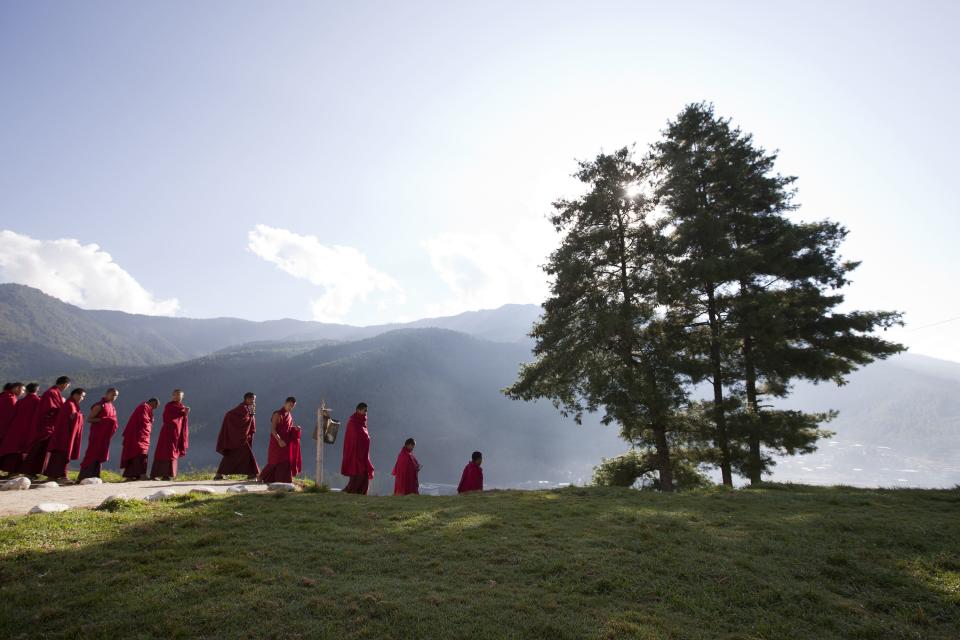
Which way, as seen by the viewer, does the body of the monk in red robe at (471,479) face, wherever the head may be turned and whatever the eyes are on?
to the viewer's right

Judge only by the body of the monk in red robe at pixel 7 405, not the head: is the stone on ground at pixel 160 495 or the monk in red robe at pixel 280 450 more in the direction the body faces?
the monk in red robe

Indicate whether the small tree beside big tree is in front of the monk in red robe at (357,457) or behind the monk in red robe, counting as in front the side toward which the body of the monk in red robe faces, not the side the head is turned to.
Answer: in front

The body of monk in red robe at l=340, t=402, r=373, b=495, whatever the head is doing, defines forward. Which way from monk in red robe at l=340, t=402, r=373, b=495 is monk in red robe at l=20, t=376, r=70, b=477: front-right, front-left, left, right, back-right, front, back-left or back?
back

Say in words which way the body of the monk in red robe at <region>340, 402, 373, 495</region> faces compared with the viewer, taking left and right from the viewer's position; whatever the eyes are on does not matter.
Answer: facing to the right of the viewer

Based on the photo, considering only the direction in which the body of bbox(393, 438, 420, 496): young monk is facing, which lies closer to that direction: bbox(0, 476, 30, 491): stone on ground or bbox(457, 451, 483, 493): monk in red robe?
the monk in red robe

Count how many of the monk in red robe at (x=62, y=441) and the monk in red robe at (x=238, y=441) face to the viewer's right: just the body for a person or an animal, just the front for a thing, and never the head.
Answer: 2

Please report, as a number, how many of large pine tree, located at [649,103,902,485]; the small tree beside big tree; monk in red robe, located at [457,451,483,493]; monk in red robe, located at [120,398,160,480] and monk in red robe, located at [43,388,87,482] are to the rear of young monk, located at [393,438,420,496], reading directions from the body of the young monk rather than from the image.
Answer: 2

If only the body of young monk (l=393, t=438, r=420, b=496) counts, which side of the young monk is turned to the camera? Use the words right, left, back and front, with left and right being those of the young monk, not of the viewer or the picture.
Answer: right

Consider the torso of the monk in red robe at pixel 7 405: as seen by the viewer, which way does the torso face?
to the viewer's right

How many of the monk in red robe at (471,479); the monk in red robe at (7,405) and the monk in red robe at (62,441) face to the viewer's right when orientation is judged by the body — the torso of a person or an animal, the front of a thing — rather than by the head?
3
